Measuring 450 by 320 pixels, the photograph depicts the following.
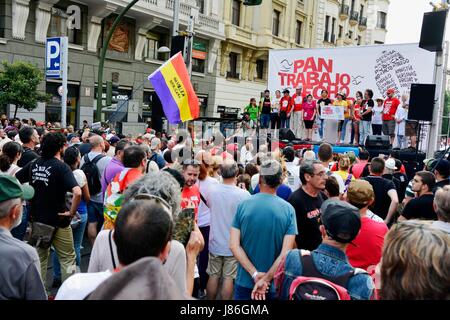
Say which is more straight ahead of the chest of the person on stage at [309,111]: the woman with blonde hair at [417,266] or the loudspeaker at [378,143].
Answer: the woman with blonde hair

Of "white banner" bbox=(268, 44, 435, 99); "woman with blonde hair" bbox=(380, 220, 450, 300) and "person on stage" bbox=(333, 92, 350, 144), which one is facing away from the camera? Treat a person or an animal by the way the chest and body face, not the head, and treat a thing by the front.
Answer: the woman with blonde hair

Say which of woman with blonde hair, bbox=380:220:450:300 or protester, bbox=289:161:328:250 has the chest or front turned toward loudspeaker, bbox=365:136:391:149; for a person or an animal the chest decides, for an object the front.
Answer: the woman with blonde hair

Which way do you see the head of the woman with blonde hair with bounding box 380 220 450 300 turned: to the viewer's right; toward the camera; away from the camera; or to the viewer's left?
away from the camera

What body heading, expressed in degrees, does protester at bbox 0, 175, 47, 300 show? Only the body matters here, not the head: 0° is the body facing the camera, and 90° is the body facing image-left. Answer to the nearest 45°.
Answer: approximately 225°

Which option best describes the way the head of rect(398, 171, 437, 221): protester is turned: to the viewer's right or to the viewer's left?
to the viewer's left

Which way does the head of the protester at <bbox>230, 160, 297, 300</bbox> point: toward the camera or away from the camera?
away from the camera

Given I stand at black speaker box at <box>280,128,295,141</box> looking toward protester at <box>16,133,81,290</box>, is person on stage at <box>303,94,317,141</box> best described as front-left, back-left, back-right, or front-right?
back-left

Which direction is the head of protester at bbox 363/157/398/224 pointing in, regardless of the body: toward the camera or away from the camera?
away from the camera

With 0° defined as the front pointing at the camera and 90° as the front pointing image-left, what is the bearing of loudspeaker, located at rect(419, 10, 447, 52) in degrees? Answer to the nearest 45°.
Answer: approximately 45°
